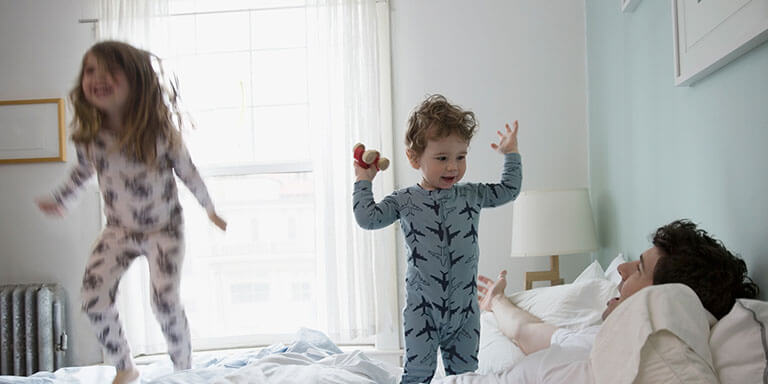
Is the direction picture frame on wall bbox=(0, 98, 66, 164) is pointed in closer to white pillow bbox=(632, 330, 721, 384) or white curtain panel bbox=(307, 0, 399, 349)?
the white pillow

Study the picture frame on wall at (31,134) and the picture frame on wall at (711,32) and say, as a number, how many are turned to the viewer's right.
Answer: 0

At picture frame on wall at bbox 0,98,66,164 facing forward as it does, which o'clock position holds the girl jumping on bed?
The girl jumping on bed is roughly at 12 o'clock from the picture frame on wall.

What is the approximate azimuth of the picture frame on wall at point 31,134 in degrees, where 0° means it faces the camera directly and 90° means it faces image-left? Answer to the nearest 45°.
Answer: approximately 0°

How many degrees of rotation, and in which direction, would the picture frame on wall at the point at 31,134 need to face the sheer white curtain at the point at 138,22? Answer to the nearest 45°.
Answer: approximately 45° to its left

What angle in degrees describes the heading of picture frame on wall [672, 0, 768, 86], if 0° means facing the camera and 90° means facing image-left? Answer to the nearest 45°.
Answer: approximately 45°

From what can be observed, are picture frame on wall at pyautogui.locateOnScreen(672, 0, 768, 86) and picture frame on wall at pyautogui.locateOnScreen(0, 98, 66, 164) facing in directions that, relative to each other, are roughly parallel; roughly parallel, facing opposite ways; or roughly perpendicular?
roughly perpendicular
